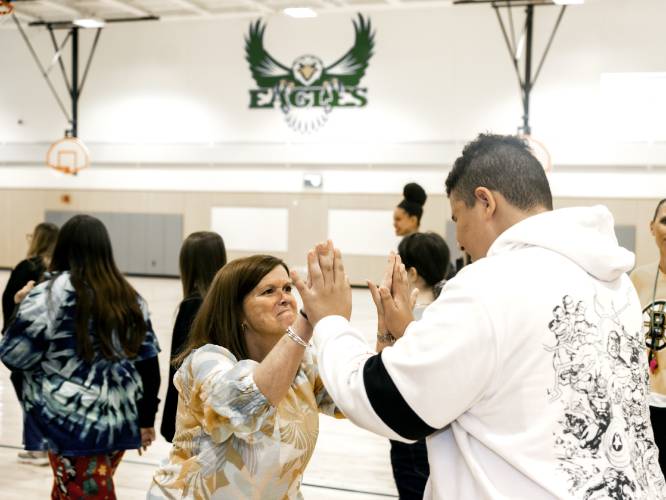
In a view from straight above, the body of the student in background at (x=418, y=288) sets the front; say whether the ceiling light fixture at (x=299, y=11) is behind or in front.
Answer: in front

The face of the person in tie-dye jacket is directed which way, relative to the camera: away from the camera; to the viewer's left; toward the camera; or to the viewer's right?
away from the camera

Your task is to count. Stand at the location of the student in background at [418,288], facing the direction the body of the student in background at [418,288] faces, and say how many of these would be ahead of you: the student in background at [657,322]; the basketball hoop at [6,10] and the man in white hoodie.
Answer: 1

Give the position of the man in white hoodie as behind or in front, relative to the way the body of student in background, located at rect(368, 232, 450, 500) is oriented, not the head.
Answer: behind

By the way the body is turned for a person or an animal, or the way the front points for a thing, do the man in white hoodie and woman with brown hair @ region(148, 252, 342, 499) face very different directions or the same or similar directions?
very different directions

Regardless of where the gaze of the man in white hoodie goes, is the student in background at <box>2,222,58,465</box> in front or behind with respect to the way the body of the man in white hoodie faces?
in front

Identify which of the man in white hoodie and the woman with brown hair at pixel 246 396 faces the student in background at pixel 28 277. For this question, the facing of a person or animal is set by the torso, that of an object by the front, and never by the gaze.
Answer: the man in white hoodie

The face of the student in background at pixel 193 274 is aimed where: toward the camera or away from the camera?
away from the camera

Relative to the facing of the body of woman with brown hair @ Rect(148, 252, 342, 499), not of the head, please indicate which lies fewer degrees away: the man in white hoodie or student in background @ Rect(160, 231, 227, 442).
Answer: the man in white hoodie

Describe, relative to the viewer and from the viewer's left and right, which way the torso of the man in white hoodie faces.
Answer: facing away from the viewer and to the left of the viewer

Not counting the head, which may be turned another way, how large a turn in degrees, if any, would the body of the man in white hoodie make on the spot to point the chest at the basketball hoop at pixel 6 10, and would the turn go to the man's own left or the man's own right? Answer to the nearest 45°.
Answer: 0° — they already face it

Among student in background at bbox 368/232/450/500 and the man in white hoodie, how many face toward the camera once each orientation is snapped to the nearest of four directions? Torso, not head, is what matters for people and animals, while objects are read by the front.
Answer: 0

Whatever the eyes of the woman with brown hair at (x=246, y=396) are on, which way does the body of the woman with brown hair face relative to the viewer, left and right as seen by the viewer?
facing the viewer and to the right of the viewer

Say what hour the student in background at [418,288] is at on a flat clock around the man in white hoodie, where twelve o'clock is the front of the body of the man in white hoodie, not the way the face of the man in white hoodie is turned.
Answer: The student in background is roughly at 1 o'clock from the man in white hoodie.
